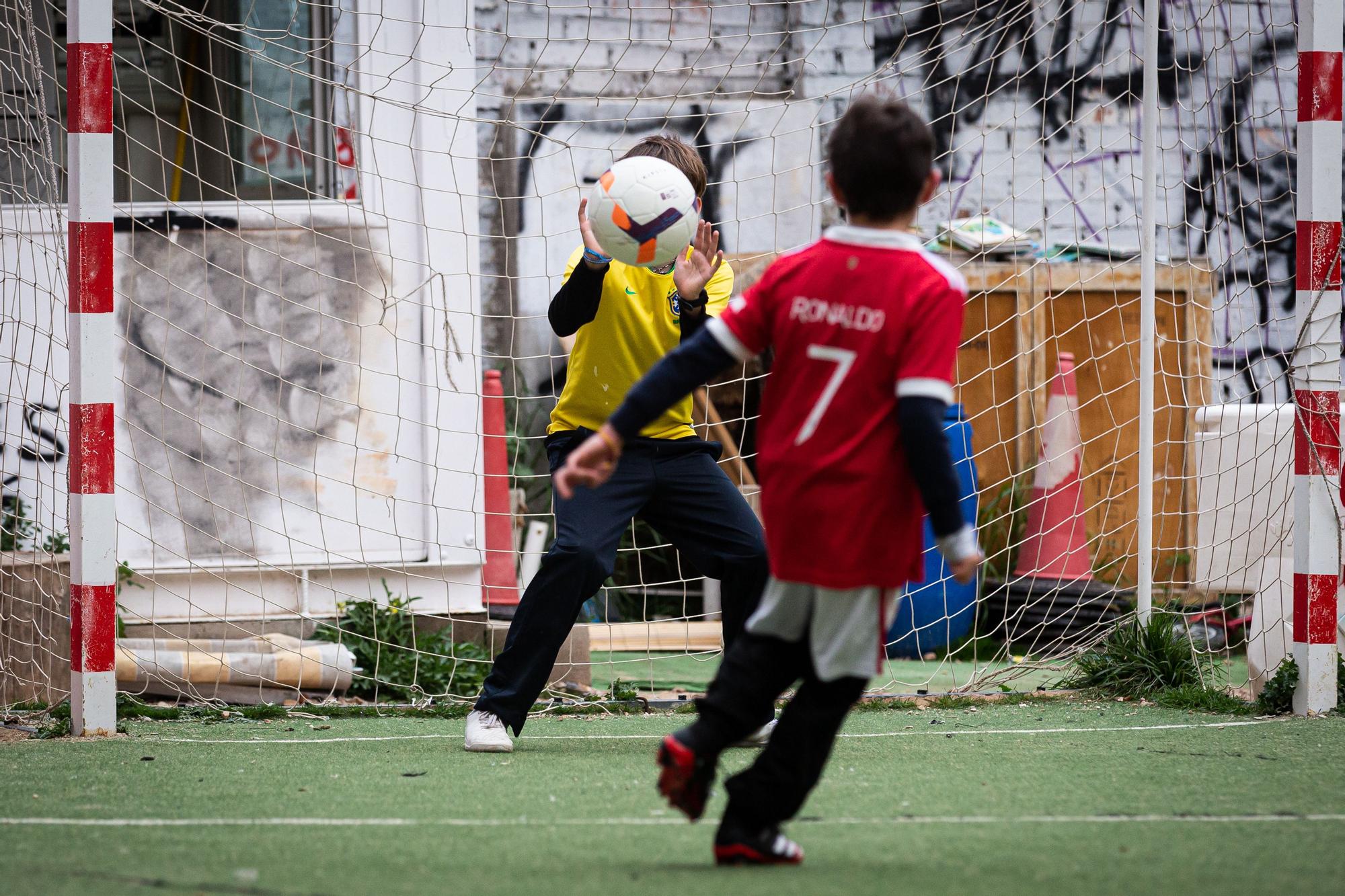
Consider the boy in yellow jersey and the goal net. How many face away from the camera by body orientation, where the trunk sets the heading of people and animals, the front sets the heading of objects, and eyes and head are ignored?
0

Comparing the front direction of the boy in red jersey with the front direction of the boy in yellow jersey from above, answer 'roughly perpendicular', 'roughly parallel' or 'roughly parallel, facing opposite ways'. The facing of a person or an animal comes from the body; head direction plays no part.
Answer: roughly parallel, facing opposite ways

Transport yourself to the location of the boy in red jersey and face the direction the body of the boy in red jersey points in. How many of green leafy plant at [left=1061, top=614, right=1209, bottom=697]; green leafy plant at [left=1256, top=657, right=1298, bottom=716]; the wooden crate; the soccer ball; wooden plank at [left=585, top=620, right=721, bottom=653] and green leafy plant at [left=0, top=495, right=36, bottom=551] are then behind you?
0

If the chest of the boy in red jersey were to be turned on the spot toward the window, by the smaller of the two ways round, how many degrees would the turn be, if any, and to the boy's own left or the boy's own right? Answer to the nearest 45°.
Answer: approximately 45° to the boy's own left

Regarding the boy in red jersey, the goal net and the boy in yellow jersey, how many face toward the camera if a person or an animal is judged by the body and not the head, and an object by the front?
2

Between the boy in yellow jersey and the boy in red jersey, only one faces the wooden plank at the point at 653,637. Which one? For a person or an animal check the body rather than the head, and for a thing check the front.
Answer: the boy in red jersey

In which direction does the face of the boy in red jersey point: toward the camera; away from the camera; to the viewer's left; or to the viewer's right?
away from the camera

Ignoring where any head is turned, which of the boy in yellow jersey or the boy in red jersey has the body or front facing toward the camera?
the boy in yellow jersey

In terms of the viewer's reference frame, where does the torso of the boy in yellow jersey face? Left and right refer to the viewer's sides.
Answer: facing the viewer

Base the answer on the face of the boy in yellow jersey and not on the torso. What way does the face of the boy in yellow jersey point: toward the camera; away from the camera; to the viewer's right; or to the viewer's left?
toward the camera

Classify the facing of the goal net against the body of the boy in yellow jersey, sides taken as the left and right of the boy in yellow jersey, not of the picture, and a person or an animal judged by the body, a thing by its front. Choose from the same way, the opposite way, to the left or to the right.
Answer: the same way

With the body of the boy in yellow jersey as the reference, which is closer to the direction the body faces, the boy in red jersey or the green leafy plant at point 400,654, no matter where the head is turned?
the boy in red jersey

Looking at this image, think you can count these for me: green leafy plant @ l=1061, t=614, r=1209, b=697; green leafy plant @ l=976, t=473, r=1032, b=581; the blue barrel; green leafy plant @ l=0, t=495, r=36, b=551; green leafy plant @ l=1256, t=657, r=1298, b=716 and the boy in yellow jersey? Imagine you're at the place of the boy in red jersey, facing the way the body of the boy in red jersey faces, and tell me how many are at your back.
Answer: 0

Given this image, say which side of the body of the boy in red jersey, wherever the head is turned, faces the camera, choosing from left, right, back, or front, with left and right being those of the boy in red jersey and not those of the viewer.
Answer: back

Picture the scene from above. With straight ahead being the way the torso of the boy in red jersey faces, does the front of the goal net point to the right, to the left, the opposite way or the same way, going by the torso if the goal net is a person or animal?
the opposite way

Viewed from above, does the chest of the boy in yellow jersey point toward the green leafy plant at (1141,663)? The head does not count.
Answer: no

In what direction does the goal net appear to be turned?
toward the camera
